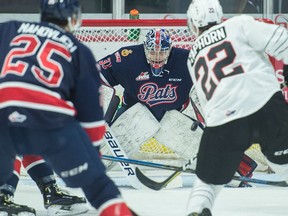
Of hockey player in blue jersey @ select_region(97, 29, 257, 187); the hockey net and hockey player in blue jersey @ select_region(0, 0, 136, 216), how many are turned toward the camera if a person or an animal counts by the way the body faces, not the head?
2

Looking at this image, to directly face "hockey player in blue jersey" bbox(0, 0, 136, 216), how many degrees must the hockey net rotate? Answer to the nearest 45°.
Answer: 0° — it already faces them

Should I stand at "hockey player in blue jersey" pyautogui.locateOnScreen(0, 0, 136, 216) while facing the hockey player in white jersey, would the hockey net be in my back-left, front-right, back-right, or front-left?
front-left

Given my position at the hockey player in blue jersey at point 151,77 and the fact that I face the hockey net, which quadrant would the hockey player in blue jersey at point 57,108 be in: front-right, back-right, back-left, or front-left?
back-left

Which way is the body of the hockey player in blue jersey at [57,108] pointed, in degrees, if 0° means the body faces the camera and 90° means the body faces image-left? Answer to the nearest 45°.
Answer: approximately 225°

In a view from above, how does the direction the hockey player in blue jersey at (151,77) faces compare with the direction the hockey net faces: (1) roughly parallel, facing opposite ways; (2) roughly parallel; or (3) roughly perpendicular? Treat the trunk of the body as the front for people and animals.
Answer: roughly parallel

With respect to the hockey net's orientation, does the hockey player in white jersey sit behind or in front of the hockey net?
in front

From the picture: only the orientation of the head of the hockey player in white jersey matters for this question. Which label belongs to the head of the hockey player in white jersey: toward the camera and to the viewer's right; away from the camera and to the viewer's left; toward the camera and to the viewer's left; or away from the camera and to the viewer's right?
away from the camera and to the viewer's left

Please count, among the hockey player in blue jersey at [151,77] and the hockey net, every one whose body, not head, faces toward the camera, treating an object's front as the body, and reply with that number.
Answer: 2

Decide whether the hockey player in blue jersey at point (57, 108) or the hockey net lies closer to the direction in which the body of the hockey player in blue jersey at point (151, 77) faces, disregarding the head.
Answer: the hockey player in blue jersey

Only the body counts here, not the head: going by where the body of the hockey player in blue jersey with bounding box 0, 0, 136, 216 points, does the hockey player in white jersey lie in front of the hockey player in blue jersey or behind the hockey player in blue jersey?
in front

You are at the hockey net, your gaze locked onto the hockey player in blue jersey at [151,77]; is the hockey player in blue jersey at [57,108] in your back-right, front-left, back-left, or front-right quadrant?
front-right

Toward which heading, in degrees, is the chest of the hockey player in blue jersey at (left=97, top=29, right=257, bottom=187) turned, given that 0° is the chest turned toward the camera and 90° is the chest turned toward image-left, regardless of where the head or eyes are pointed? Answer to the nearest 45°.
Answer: approximately 0°

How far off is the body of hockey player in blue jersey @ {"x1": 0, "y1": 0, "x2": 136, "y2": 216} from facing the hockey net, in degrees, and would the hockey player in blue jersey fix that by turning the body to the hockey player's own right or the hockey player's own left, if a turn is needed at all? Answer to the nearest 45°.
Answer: approximately 45° to the hockey player's own left

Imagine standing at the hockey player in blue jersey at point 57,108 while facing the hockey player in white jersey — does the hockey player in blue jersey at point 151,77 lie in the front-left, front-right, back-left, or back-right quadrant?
front-left

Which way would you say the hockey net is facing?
toward the camera

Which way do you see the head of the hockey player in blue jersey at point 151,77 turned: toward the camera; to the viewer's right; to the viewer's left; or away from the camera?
toward the camera
